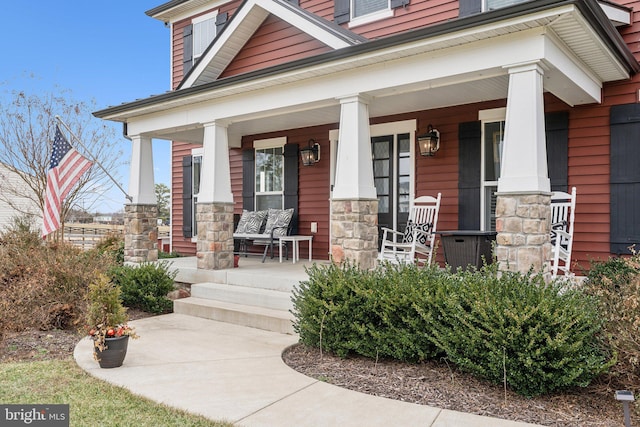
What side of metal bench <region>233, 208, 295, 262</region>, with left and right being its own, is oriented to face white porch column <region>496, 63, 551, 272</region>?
left

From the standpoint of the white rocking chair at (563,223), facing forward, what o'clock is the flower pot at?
The flower pot is roughly at 12 o'clock from the white rocking chair.

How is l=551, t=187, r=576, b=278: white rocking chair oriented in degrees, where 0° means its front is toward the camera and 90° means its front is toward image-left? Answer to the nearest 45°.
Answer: approximately 45°

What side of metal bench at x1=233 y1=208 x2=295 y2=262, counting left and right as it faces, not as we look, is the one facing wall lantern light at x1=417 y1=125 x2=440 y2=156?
left

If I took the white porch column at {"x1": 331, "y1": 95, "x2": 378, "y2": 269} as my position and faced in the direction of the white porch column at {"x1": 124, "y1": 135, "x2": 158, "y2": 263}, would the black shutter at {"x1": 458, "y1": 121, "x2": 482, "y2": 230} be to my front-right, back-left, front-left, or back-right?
back-right

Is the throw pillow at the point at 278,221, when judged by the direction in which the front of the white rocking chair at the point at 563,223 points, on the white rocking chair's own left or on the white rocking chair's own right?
on the white rocking chair's own right

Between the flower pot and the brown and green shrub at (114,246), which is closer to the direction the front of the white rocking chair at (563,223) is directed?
the flower pot

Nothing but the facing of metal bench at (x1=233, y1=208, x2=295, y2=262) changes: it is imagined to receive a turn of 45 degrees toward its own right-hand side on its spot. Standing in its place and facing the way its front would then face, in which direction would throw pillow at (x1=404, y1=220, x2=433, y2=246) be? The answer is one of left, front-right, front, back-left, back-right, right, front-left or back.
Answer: back-left

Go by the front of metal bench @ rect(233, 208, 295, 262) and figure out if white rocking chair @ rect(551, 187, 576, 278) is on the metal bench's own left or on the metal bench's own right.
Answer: on the metal bench's own left

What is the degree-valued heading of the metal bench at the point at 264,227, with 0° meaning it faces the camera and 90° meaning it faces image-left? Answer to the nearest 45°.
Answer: approximately 45°
